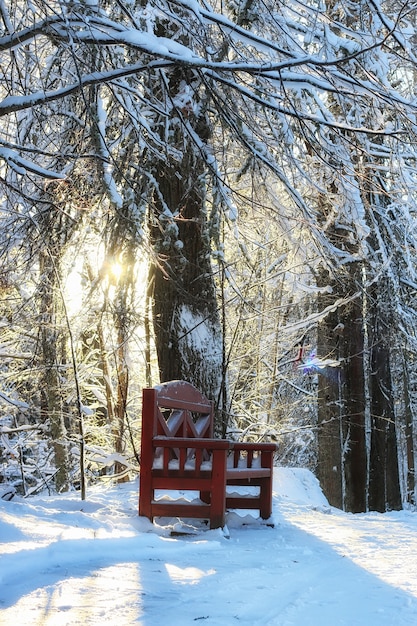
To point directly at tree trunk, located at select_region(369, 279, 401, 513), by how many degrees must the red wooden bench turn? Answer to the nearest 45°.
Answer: approximately 90° to its left

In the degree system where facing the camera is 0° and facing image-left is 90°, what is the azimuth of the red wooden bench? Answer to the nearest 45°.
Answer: approximately 315°

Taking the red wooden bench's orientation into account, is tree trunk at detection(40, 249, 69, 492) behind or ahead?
behind
